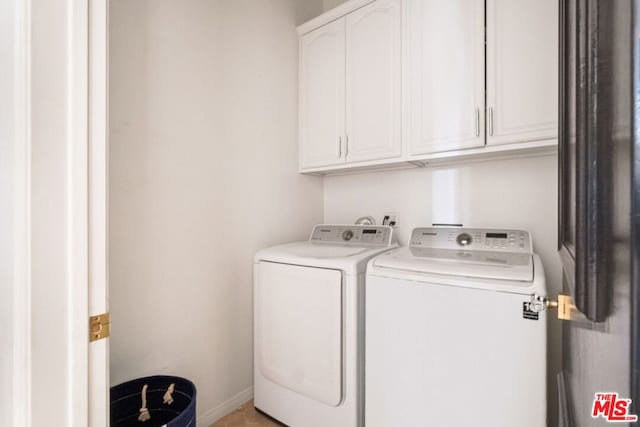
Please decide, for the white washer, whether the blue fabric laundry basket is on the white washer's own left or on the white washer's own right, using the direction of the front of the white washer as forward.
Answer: on the white washer's own right

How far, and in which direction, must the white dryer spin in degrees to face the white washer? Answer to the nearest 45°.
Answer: approximately 90° to its left

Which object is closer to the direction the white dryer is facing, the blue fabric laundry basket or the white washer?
the blue fabric laundry basket

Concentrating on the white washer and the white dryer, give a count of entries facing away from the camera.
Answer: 0

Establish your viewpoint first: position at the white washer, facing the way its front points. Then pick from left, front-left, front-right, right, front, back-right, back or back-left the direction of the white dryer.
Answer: right

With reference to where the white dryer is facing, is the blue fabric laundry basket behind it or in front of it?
in front

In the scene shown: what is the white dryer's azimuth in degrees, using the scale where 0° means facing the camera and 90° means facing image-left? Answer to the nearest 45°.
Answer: approximately 45°

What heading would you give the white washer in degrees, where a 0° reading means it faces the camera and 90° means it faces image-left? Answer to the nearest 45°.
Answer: approximately 0°
